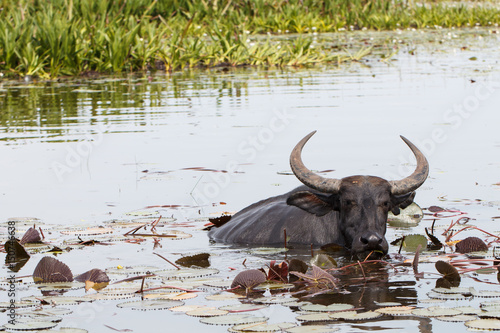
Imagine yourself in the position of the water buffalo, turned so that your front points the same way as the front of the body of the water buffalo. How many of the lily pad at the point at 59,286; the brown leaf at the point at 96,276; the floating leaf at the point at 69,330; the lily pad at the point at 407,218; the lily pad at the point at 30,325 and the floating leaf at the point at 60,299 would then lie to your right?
5

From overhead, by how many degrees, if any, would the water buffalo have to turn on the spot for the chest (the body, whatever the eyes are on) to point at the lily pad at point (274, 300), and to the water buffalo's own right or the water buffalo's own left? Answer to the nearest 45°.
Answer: approximately 45° to the water buffalo's own right

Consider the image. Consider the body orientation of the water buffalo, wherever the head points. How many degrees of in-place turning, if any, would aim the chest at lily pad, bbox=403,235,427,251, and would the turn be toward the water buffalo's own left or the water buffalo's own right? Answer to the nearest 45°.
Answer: approximately 45° to the water buffalo's own left

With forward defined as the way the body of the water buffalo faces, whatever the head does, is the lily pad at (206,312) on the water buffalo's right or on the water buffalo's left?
on the water buffalo's right

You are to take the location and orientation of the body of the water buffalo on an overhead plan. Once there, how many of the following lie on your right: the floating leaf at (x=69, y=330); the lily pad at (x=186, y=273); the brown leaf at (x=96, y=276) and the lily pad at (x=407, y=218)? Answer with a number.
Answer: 3

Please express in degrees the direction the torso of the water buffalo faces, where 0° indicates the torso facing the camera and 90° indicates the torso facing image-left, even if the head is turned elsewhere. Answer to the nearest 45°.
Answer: approximately 315°

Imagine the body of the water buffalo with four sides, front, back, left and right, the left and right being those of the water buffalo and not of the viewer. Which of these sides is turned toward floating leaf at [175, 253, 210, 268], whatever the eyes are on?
right

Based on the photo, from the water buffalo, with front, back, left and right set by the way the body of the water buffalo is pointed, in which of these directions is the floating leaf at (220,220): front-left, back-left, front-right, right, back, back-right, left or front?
back

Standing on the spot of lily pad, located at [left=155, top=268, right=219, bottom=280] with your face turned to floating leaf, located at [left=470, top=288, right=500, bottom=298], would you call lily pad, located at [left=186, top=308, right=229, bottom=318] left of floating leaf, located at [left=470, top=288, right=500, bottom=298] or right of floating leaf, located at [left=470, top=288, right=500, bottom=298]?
right

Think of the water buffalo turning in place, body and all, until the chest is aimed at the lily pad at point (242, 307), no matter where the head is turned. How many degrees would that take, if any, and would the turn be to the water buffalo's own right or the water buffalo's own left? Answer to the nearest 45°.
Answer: approximately 45° to the water buffalo's own right

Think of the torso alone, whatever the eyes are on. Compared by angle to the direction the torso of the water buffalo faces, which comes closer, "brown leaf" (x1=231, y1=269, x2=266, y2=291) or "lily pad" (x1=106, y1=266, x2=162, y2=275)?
the brown leaf

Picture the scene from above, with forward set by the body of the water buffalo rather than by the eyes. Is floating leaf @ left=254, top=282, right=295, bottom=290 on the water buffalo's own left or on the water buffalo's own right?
on the water buffalo's own right
